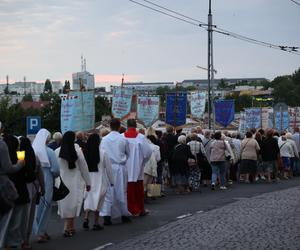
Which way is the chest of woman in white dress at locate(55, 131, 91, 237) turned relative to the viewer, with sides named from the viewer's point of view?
facing away from the viewer

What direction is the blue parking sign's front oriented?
toward the camera

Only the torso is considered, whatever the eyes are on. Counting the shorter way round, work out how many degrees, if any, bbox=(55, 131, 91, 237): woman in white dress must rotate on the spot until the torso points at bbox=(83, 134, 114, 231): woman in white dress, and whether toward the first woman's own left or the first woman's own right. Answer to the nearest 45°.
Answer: approximately 45° to the first woman's own right

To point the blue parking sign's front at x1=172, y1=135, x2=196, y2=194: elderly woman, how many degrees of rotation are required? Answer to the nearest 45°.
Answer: approximately 90° to its left

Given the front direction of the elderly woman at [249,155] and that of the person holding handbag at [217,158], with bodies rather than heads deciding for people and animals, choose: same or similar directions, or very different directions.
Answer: same or similar directions

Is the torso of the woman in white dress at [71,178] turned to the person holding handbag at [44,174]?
no

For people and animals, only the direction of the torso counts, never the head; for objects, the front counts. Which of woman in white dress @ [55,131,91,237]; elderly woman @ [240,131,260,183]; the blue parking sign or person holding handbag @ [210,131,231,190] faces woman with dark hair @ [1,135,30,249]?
the blue parking sign

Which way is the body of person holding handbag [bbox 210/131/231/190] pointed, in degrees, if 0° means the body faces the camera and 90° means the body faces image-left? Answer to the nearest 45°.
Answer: approximately 180°

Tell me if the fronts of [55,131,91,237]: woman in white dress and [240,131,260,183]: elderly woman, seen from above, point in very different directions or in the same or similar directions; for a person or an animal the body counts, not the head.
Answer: same or similar directions

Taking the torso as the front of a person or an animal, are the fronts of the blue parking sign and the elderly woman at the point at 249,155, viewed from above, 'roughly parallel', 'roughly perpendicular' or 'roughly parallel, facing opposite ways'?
roughly parallel, facing opposite ways

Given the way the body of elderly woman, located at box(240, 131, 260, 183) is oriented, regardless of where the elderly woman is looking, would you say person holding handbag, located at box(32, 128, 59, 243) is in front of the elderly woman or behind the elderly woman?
behind

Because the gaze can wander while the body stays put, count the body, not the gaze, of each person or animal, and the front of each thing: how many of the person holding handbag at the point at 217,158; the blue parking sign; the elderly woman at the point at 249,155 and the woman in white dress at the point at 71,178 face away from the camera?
3

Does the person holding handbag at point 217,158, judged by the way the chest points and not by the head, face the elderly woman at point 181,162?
no

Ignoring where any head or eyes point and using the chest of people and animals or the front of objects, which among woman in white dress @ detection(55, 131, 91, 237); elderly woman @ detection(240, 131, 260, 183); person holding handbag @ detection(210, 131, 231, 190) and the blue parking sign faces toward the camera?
the blue parking sign

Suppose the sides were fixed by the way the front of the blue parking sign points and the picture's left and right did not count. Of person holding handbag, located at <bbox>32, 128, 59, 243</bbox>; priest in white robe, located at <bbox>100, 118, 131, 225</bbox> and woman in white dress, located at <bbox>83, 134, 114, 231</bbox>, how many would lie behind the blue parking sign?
0

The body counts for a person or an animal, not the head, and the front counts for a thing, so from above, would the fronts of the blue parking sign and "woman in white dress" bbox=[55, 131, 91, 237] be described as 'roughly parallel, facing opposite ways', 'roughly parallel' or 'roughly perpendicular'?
roughly parallel, facing opposite ways

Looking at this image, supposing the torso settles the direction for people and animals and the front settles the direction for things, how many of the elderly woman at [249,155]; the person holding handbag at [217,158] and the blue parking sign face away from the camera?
2

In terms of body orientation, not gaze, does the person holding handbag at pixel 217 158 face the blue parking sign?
no

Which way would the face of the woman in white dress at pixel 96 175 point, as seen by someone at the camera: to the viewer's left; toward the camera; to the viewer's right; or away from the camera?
away from the camera

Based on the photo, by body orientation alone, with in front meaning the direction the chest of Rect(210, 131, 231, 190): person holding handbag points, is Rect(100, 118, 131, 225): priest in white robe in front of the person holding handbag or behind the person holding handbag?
behind

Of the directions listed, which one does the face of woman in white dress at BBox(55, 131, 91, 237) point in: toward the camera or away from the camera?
away from the camera
